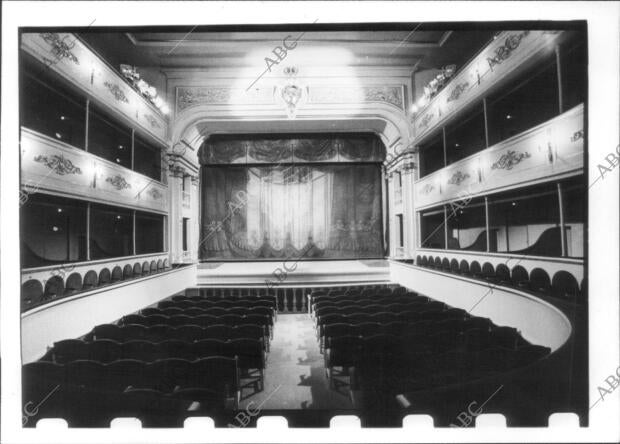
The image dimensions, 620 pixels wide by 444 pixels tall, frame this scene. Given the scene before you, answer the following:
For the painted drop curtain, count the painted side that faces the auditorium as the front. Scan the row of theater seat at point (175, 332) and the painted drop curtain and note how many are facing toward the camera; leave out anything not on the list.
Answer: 1

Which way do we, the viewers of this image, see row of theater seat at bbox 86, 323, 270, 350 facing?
facing away from the viewer

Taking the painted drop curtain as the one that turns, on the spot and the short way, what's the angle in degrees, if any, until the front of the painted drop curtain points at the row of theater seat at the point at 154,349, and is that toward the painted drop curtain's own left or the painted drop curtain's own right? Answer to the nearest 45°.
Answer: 0° — it already faces it

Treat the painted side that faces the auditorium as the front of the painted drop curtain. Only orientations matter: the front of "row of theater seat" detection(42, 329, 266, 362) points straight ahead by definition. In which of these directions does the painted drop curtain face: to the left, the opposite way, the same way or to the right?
the opposite way

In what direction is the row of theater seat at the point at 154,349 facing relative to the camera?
away from the camera

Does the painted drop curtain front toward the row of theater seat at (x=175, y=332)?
yes

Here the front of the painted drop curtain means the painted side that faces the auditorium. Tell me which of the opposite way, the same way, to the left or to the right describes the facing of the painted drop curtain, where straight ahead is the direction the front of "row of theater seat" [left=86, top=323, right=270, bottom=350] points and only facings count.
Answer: the opposite way

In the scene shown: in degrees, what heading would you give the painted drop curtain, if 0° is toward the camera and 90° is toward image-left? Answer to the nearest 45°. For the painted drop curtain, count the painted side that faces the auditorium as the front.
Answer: approximately 0°
